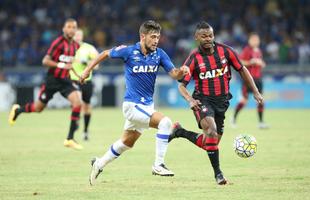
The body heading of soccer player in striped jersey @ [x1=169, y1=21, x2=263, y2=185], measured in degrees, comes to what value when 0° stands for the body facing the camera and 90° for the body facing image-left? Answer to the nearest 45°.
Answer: approximately 315°

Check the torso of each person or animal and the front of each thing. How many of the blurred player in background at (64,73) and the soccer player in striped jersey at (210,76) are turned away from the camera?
0

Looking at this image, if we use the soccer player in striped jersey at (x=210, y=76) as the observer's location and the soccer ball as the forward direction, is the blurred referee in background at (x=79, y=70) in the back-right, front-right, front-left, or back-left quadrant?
back-left

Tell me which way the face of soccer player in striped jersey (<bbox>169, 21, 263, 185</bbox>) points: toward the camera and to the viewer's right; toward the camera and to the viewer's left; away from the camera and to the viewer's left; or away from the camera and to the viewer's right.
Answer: toward the camera and to the viewer's right

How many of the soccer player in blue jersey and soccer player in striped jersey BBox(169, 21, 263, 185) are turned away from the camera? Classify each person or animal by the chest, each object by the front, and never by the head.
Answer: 0
